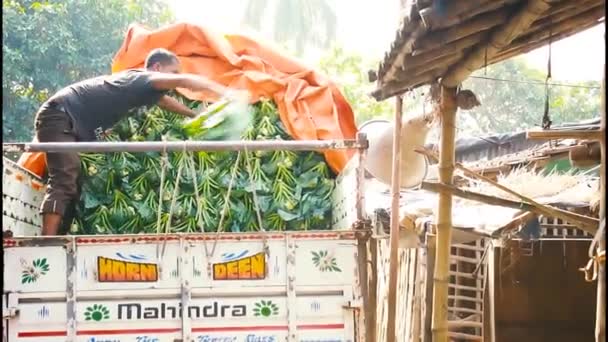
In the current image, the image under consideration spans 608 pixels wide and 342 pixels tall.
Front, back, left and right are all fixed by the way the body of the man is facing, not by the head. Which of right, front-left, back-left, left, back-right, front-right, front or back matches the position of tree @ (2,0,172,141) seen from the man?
left

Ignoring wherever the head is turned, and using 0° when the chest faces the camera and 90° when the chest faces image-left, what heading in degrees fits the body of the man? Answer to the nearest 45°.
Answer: approximately 270°

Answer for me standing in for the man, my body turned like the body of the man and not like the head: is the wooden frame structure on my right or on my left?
on my right

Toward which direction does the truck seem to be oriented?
away from the camera

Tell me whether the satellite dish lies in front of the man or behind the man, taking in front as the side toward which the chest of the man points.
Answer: in front

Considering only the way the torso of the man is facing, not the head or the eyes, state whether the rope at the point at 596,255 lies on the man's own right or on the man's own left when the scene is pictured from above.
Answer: on the man's own right

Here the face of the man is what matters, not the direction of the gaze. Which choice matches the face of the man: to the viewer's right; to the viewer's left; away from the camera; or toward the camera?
to the viewer's right
